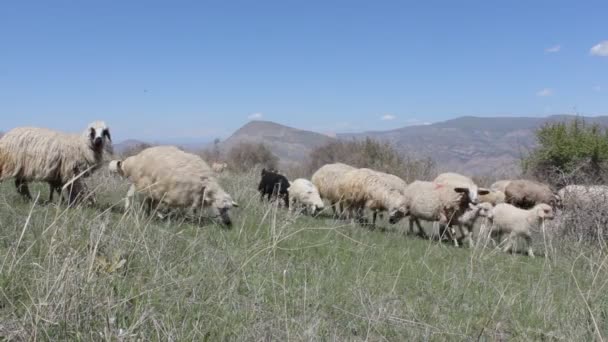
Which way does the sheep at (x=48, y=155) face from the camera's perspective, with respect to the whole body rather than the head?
to the viewer's right

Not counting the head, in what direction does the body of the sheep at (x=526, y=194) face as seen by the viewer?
to the viewer's right

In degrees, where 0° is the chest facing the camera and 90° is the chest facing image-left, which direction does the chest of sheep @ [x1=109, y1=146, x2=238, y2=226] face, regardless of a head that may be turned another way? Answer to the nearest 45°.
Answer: approximately 270°

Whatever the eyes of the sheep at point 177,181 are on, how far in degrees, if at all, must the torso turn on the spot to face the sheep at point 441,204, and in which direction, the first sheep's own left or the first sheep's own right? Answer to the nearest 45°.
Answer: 0° — it already faces it

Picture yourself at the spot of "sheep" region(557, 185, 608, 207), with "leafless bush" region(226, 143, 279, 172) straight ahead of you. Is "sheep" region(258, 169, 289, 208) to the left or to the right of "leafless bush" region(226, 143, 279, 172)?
left

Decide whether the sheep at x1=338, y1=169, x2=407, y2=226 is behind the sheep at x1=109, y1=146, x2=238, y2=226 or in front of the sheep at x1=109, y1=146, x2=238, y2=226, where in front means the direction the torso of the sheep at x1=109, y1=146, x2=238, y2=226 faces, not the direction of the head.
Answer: in front

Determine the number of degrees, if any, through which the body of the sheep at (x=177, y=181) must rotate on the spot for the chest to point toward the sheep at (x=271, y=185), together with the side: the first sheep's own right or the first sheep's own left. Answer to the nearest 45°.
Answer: approximately 45° to the first sheep's own left

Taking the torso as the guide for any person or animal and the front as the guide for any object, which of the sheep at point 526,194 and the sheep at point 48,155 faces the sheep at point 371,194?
the sheep at point 48,155
